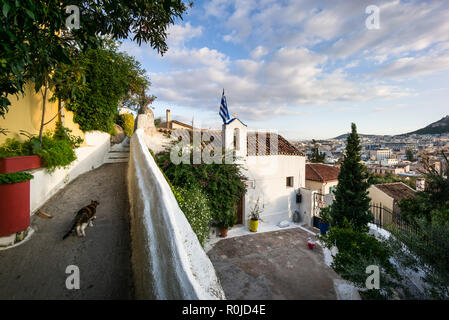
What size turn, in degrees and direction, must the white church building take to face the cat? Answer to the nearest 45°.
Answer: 0° — it already faces it

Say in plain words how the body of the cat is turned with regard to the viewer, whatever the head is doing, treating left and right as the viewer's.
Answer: facing away from the viewer and to the right of the viewer

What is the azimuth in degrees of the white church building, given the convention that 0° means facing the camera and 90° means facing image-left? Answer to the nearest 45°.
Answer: approximately 45°

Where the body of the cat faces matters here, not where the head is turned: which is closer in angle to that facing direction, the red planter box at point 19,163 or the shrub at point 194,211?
the shrub

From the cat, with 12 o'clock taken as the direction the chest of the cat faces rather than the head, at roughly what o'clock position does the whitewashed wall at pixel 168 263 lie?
The whitewashed wall is roughly at 4 o'clock from the cat.

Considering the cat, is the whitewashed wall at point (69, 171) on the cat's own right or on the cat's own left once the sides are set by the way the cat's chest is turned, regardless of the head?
on the cat's own left
